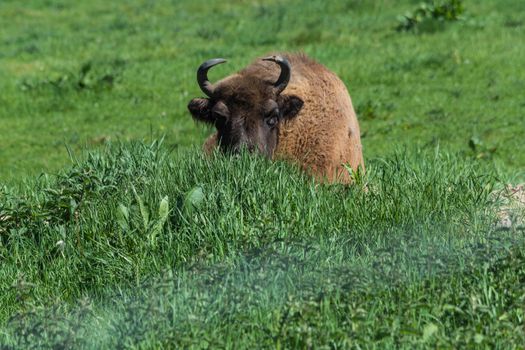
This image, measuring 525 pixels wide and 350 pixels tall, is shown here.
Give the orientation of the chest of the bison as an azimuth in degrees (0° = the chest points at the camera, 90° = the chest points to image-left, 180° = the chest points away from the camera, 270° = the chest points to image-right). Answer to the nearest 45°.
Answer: approximately 45°
